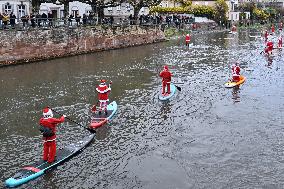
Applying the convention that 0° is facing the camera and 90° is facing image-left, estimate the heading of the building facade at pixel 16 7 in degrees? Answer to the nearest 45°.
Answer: approximately 0°

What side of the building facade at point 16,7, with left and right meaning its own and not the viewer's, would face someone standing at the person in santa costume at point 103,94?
front

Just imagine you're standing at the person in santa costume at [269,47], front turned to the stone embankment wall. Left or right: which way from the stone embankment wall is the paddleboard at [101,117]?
left
